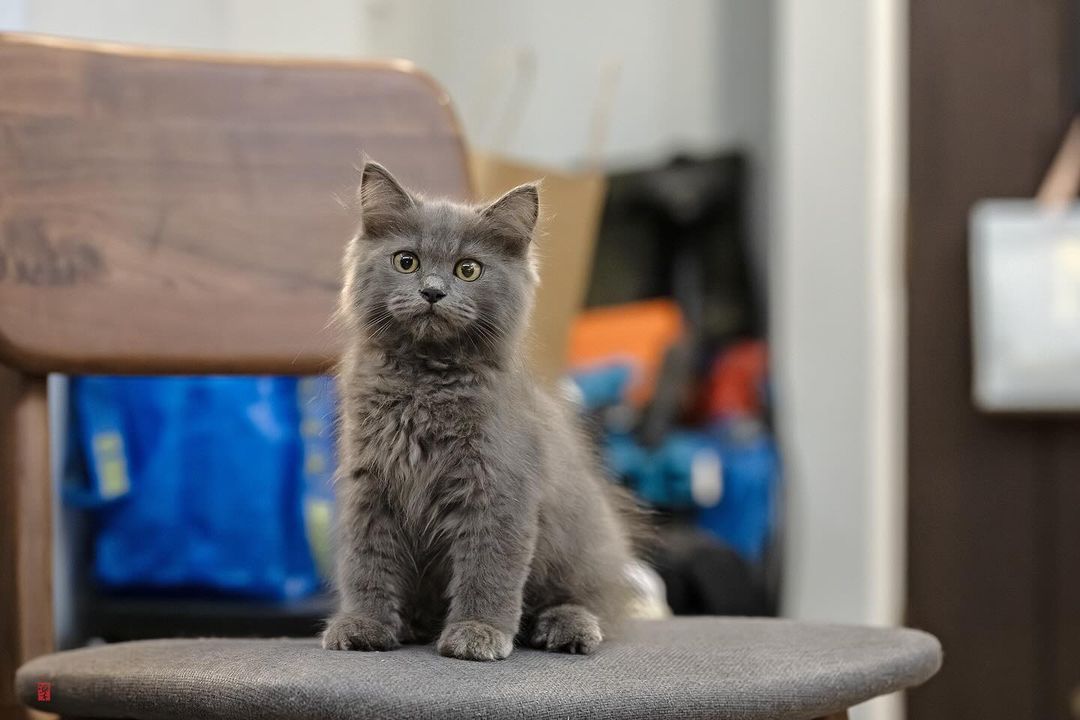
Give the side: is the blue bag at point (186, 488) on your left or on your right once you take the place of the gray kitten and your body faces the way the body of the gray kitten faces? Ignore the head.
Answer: on your right

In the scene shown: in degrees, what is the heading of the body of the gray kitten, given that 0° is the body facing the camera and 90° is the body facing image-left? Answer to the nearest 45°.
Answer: approximately 45°

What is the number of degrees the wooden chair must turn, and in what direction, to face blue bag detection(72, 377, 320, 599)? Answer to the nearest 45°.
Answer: approximately 135° to its left

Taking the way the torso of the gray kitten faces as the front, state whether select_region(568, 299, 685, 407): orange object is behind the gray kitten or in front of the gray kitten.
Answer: behind

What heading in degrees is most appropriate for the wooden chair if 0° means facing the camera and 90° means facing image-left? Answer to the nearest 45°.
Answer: approximately 315°

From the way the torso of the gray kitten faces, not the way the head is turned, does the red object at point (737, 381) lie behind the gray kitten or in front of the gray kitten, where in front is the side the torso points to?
behind
